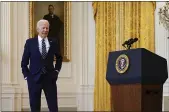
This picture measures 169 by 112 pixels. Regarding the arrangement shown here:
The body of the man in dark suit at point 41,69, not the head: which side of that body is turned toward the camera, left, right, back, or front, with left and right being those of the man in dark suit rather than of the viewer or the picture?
front

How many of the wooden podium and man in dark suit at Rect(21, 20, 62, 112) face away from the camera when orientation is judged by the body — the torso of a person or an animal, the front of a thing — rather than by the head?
0

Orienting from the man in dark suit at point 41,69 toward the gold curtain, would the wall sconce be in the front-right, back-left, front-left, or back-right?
front-right

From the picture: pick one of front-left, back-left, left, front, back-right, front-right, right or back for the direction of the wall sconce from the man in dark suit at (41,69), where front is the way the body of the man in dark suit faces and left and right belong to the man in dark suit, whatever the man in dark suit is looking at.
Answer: back-left

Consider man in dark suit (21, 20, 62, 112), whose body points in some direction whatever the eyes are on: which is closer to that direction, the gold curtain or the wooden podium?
the wooden podium

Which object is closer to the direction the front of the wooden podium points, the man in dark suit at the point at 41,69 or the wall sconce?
the man in dark suit

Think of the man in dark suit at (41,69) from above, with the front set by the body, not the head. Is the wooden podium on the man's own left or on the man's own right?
on the man's own left

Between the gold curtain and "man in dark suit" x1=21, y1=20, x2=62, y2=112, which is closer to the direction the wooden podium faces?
the man in dark suit

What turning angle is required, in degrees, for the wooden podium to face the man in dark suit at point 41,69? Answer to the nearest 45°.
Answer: approximately 45° to its right

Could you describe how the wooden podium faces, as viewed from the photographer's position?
facing the viewer and to the left of the viewer
